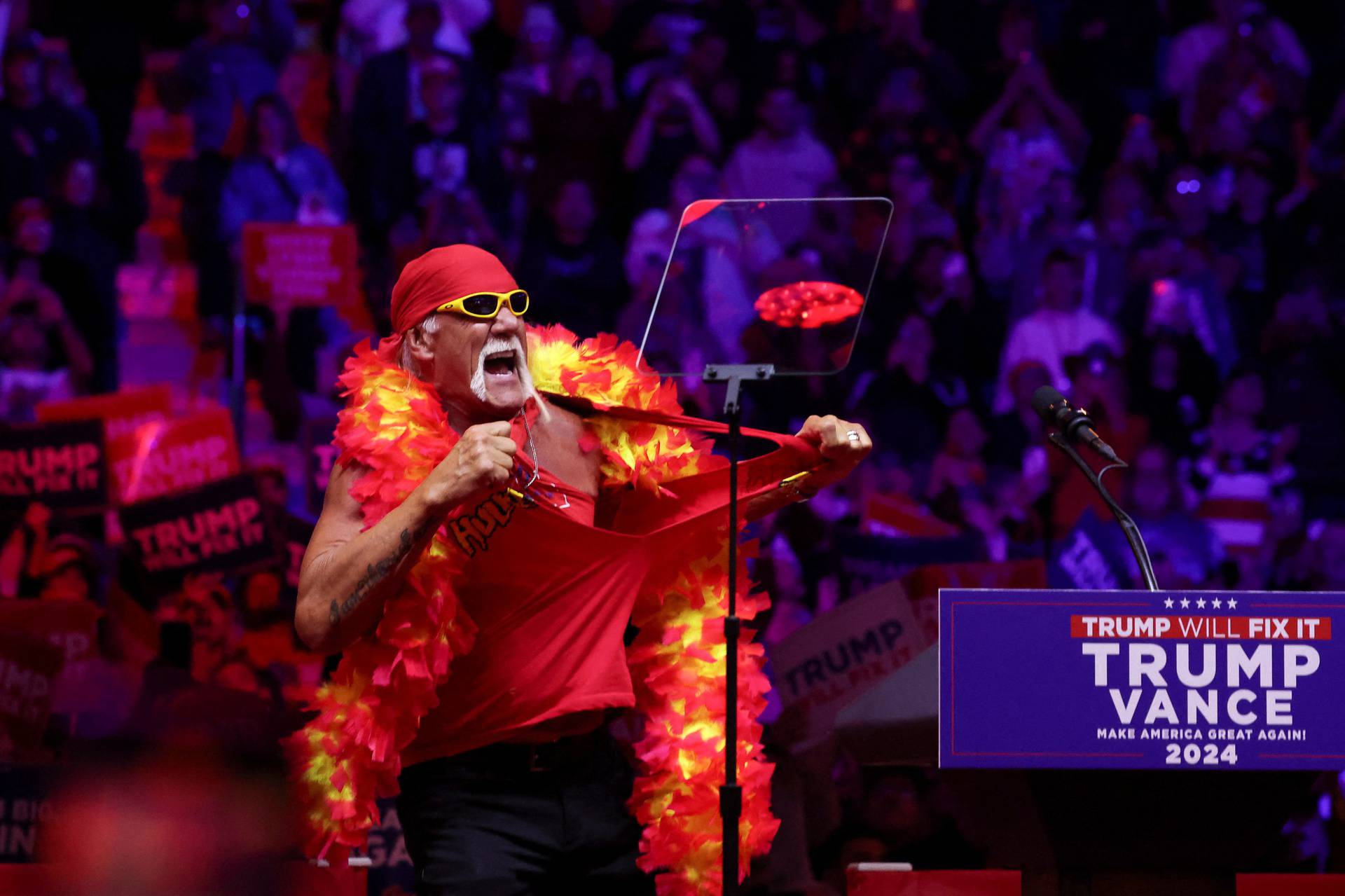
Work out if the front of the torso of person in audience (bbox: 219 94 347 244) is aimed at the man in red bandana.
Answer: yes

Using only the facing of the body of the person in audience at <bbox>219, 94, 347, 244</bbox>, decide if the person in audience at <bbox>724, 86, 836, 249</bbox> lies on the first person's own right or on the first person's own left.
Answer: on the first person's own left

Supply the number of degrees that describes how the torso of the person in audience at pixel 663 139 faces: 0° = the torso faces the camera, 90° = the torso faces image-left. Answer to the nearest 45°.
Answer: approximately 0°

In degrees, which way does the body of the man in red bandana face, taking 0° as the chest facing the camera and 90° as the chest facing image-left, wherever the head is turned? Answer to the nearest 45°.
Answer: approximately 315°

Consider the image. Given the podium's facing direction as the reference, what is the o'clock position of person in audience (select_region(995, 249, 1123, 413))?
The person in audience is roughly at 6 o'clock from the podium.
